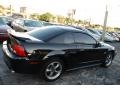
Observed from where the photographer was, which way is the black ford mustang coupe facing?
facing away from the viewer and to the right of the viewer
